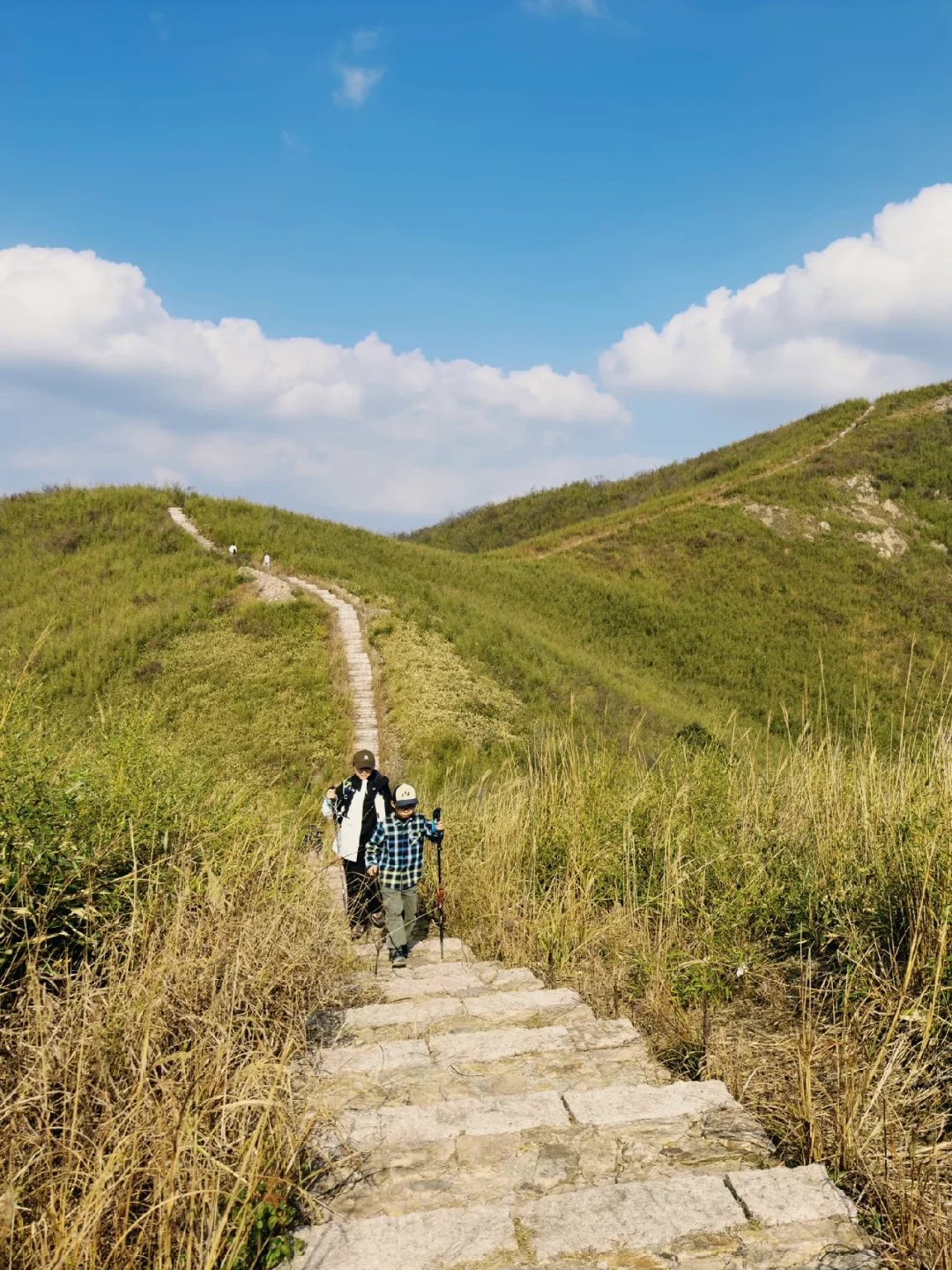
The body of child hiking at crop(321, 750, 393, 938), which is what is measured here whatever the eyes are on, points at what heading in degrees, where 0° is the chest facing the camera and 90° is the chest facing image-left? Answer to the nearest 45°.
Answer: approximately 0°

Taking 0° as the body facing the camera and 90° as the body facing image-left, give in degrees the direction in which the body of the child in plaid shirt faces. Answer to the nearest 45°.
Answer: approximately 0°

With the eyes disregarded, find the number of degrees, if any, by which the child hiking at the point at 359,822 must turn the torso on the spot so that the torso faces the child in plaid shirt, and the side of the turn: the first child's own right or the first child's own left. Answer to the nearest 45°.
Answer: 0° — they already face them

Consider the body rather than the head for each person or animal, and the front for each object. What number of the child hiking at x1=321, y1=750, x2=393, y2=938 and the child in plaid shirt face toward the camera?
2
